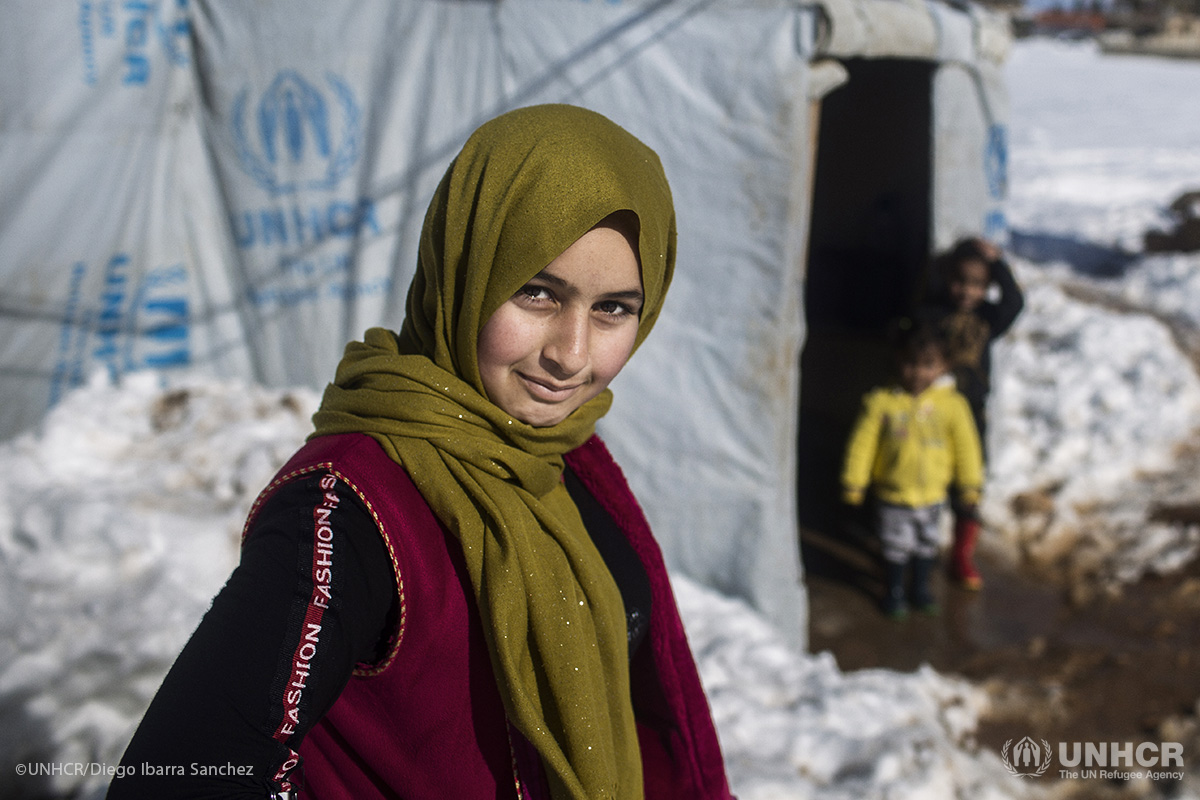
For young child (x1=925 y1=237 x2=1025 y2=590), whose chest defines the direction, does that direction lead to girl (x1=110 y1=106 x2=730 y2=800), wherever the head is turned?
yes

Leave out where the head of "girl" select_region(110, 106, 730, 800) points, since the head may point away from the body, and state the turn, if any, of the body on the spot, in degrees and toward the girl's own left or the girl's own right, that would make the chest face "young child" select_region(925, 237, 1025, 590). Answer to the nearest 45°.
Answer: approximately 90° to the girl's own left

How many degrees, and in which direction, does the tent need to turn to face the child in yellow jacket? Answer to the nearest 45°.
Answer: approximately 45° to its left

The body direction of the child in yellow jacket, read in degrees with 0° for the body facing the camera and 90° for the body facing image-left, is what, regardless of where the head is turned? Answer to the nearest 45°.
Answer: approximately 0°

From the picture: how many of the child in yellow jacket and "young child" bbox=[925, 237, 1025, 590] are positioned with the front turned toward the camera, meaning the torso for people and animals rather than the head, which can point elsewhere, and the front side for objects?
2

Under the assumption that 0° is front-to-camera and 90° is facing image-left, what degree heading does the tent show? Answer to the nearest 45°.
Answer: approximately 315°

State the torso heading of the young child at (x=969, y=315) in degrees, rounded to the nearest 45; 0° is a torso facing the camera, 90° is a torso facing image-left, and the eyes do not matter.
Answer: approximately 0°

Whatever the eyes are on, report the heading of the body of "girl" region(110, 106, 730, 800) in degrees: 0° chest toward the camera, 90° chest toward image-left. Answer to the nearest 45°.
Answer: approximately 315°
